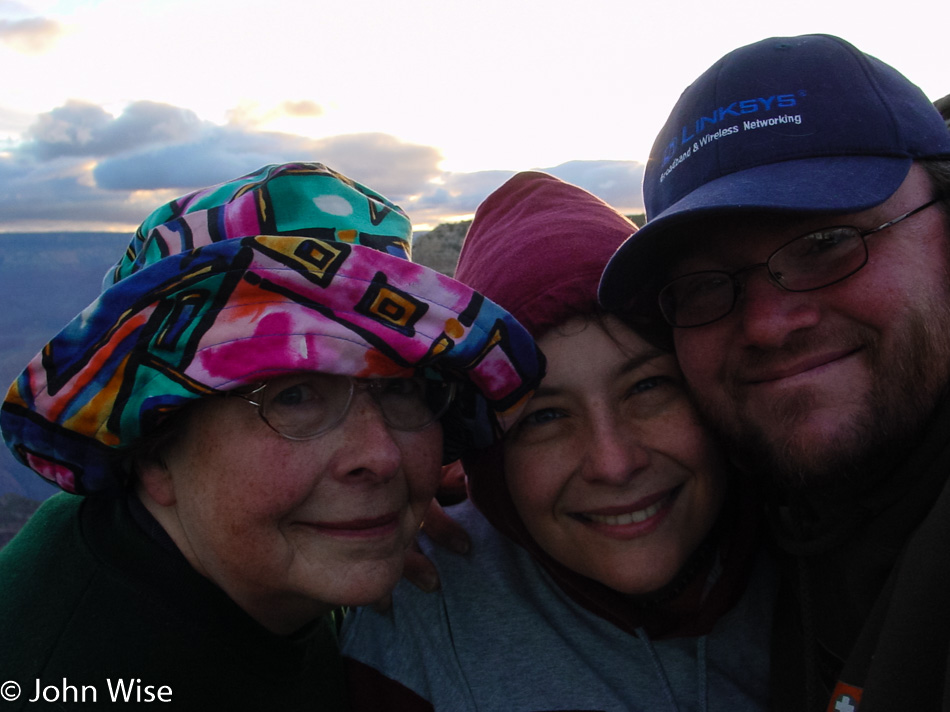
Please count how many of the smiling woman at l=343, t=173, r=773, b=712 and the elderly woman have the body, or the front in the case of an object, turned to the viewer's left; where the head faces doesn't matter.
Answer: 0

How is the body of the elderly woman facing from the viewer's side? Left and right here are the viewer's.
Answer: facing the viewer and to the right of the viewer
